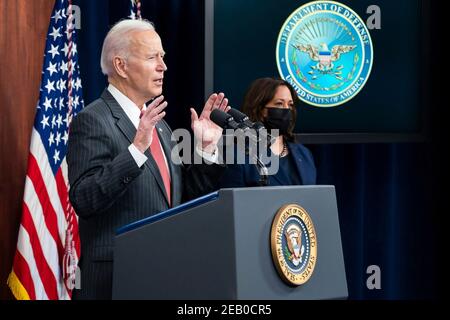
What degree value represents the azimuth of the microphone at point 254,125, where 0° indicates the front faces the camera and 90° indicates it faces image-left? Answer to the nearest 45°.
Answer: approximately 90°

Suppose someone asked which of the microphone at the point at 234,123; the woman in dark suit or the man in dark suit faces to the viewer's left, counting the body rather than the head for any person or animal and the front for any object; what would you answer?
the microphone

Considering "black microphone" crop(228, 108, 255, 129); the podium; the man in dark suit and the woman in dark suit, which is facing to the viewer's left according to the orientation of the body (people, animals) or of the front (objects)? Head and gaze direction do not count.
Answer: the black microphone

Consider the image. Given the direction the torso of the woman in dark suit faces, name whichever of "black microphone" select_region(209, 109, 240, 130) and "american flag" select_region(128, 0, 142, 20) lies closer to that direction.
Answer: the black microphone

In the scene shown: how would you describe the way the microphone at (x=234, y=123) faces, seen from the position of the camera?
facing to the left of the viewer

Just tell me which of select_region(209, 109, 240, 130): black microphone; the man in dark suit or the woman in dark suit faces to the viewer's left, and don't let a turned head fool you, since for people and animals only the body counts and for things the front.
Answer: the black microphone

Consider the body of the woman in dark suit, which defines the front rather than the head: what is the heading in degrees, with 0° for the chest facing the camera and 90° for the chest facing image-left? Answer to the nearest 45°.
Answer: approximately 315°

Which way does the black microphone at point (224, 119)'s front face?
to the viewer's left

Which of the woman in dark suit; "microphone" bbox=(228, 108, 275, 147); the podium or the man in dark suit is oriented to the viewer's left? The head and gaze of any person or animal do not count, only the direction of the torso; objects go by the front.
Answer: the microphone

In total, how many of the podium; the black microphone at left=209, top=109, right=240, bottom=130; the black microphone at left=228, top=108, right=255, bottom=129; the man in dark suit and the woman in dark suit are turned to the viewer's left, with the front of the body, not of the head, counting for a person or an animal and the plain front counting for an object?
2

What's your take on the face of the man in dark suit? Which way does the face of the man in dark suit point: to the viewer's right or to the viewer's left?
to the viewer's right

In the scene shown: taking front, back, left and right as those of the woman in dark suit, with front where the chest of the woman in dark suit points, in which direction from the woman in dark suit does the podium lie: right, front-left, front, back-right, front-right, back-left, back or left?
front-right

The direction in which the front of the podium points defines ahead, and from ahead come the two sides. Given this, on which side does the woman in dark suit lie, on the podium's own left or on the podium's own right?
on the podium's own left

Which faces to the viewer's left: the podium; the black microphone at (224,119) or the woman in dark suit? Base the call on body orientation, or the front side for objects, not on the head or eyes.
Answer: the black microphone

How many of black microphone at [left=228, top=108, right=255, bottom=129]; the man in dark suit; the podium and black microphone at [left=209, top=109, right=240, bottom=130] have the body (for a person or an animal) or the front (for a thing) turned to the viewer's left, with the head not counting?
2

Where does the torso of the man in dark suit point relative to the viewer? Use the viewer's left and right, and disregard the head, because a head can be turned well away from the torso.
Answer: facing the viewer and to the right of the viewer

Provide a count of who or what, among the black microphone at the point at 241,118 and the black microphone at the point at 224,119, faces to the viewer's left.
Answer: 2

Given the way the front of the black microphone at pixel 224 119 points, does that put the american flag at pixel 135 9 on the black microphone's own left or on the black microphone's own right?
on the black microphone's own right
